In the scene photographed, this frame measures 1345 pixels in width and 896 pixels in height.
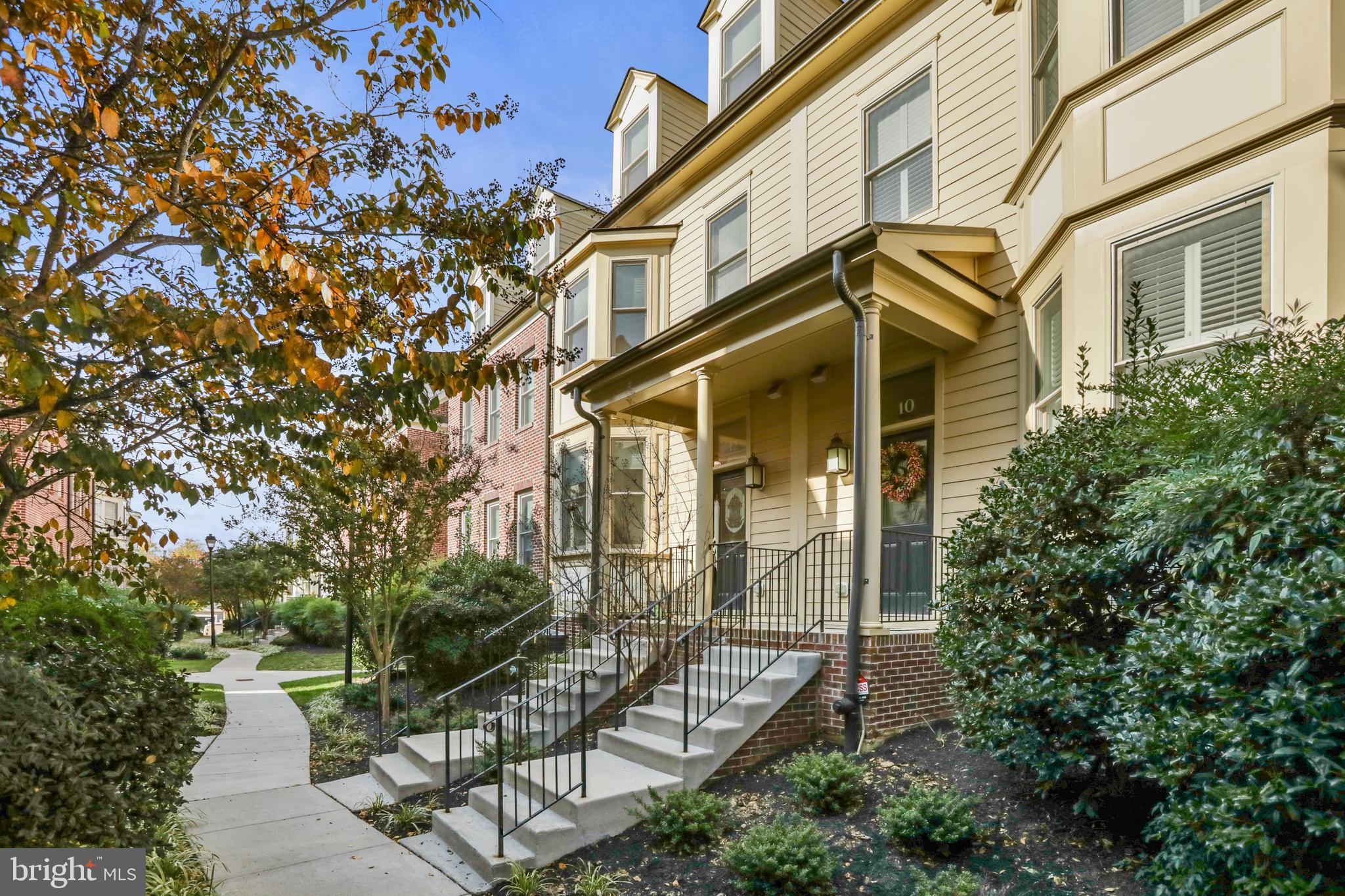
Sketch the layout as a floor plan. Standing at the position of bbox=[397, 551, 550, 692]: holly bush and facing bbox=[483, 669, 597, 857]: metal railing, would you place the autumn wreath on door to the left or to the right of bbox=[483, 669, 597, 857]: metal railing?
left

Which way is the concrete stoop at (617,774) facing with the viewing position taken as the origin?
facing the viewer and to the left of the viewer

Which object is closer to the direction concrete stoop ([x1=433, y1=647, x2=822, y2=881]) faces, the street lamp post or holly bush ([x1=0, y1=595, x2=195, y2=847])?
the holly bush

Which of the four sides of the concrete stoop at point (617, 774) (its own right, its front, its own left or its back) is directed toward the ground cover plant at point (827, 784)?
left

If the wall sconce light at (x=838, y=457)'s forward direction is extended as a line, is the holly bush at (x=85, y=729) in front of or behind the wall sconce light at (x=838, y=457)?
in front

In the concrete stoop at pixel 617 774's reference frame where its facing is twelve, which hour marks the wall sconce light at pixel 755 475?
The wall sconce light is roughly at 5 o'clock from the concrete stoop.
